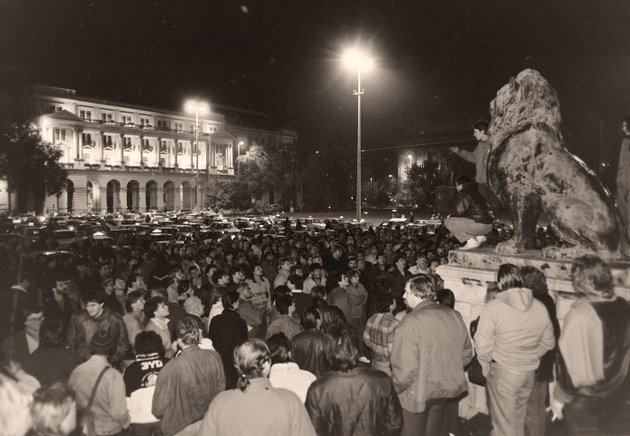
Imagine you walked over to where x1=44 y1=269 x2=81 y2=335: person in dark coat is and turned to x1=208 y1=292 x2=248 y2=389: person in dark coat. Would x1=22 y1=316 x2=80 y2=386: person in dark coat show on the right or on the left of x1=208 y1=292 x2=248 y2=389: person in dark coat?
right

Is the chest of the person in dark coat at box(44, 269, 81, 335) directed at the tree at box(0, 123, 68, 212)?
no

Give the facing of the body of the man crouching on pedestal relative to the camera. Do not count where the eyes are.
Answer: to the viewer's left

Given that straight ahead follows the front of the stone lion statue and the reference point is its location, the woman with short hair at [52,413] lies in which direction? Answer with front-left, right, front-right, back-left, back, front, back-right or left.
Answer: front-left

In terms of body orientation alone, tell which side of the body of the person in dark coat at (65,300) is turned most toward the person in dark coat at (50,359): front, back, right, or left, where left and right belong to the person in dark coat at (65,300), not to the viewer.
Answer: front

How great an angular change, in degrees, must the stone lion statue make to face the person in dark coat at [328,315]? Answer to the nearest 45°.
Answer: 0° — it already faces them

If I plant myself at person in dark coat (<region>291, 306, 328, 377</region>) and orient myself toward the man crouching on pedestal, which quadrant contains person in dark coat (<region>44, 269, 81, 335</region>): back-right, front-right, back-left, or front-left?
back-left

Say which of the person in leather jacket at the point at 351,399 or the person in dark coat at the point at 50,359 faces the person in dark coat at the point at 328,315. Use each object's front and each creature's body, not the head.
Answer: the person in leather jacket

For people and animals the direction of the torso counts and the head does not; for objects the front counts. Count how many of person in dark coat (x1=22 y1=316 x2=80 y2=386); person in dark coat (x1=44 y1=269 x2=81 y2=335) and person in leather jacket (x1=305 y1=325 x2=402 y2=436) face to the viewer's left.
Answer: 0

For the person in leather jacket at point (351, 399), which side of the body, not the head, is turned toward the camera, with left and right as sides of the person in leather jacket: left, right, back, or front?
back

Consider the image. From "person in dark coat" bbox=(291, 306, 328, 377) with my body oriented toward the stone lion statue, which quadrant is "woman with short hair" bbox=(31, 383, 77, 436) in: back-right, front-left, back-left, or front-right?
back-right

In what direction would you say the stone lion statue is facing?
to the viewer's left

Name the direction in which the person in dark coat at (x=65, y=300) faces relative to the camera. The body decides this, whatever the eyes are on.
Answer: toward the camera

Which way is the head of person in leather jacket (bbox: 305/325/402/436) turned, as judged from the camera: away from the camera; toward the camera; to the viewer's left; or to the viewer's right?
away from the camera
